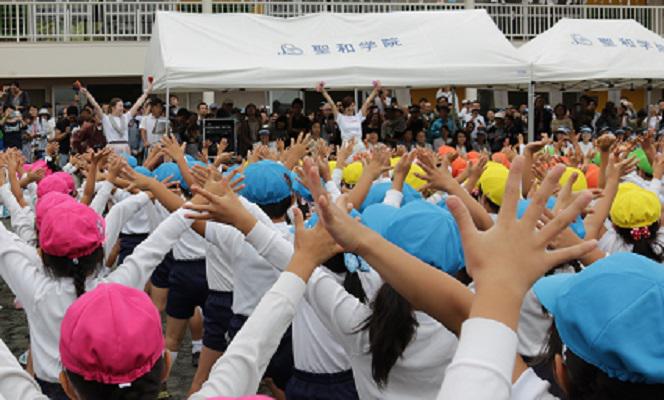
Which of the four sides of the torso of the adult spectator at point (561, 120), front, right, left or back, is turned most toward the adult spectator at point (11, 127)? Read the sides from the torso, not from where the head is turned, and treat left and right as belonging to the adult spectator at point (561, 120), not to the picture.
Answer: right

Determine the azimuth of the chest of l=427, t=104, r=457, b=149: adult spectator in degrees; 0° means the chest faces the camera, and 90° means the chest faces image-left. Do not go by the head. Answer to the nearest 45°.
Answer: approximately 0°

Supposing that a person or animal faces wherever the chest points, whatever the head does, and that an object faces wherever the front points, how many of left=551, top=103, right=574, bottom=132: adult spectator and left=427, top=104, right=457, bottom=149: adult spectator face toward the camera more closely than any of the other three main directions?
2

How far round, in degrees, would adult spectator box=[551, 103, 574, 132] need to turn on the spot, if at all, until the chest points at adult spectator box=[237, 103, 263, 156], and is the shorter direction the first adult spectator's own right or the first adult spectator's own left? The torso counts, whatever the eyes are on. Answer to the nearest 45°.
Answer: approximately 45° to the first adult spectator's own right

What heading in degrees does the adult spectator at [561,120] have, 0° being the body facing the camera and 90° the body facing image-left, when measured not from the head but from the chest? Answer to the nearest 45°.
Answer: approximately 0°
